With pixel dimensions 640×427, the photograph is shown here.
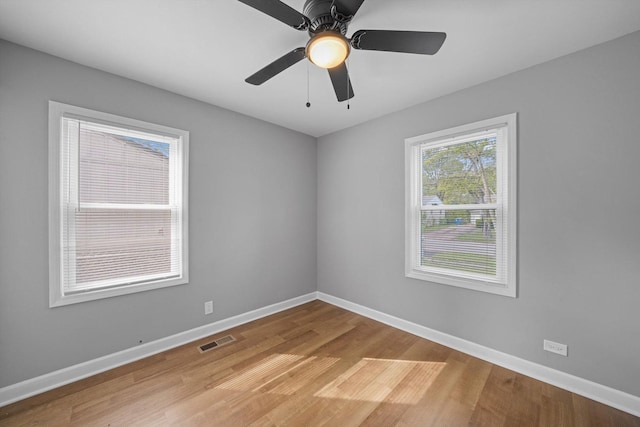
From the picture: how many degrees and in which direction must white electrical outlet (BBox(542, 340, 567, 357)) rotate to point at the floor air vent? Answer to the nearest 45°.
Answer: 0° — it already faces it

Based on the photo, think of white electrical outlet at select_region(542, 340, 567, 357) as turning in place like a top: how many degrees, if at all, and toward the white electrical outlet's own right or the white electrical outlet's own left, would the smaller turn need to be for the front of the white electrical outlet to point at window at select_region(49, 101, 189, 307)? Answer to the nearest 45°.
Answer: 0° — it already faces it

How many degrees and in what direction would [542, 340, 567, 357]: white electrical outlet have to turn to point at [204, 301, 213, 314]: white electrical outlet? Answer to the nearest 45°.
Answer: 0° — it already faces it
